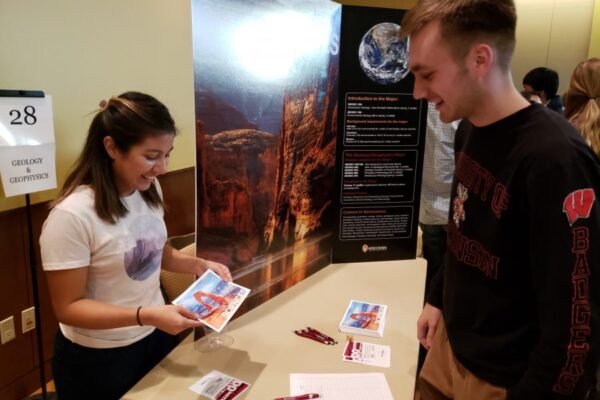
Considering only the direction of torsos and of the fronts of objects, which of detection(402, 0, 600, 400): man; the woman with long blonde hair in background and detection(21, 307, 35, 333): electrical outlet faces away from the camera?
the woman with long blonde hair in background

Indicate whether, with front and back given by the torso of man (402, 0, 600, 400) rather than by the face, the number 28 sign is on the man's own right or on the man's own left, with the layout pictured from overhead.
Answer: on the man's own right

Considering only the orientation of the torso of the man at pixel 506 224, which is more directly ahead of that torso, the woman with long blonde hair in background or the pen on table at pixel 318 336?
the pen on table

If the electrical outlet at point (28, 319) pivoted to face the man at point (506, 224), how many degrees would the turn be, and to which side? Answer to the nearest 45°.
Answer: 0° — it already faces them

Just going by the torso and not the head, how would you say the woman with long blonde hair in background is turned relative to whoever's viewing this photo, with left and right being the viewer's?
facing away from the viewer

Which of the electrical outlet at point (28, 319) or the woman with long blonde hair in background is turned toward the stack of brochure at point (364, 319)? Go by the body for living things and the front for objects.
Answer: the electrical outlet

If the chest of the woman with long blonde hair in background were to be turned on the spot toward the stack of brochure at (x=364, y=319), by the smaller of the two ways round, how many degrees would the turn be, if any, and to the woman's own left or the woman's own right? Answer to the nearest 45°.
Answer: approximately 135° to the woman's own left

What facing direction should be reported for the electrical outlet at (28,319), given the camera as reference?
facing the viewer and to the right of the viewer

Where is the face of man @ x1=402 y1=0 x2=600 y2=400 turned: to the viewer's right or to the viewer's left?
to the viewer's left

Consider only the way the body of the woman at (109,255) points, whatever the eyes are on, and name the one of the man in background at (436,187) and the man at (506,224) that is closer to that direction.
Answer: the man

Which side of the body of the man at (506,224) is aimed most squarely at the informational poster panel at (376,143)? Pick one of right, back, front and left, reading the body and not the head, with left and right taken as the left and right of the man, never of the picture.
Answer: right

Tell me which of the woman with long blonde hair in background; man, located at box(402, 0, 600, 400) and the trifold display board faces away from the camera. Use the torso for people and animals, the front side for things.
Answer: the woman with long blonde hair in background

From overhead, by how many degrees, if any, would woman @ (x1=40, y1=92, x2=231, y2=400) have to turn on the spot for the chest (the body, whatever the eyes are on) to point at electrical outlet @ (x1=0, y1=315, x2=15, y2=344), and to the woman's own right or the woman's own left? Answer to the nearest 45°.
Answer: approximately 180°

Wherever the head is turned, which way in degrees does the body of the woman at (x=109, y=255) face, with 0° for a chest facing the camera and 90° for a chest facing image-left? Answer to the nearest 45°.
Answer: approximately 315°
